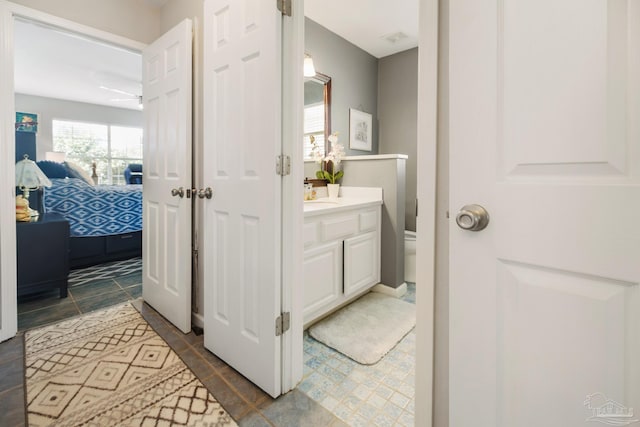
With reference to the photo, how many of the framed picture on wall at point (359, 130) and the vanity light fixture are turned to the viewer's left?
0

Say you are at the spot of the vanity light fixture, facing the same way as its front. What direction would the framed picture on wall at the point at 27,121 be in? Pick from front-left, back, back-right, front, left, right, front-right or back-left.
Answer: back

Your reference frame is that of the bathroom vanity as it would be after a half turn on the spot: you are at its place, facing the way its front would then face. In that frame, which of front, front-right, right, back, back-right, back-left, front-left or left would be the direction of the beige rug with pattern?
left

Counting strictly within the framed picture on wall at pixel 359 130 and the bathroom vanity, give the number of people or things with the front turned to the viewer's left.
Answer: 0

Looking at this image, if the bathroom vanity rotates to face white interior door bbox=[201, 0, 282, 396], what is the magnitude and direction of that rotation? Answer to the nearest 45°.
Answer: approximately 90° to its right

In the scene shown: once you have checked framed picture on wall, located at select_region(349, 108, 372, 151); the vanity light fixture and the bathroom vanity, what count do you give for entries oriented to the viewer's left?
0

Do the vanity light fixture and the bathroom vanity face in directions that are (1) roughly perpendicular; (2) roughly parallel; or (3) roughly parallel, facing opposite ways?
roughly parallel

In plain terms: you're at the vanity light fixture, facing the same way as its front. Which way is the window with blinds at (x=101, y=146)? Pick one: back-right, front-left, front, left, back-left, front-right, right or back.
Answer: back

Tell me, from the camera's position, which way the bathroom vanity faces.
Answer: facing the viewer and to the right of the viewer

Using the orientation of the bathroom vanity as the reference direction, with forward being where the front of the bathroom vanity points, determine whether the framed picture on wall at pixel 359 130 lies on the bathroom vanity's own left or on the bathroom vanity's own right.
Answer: on the bathroom vanity's own left

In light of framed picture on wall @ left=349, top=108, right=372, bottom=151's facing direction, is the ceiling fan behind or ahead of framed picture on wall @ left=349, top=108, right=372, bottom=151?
behind

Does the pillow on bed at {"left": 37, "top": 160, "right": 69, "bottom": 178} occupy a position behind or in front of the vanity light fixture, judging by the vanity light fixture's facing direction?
behind

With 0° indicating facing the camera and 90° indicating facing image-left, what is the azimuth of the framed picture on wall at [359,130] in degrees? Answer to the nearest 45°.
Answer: approximately 315°

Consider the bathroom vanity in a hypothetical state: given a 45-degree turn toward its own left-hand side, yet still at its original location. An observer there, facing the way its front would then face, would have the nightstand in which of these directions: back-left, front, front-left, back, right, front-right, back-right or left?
back

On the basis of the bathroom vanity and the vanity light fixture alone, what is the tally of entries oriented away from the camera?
0

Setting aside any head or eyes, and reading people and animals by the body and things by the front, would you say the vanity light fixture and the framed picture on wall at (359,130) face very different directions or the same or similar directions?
same or similar directions

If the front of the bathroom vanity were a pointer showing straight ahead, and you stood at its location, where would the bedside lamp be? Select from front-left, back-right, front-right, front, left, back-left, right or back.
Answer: back-right
